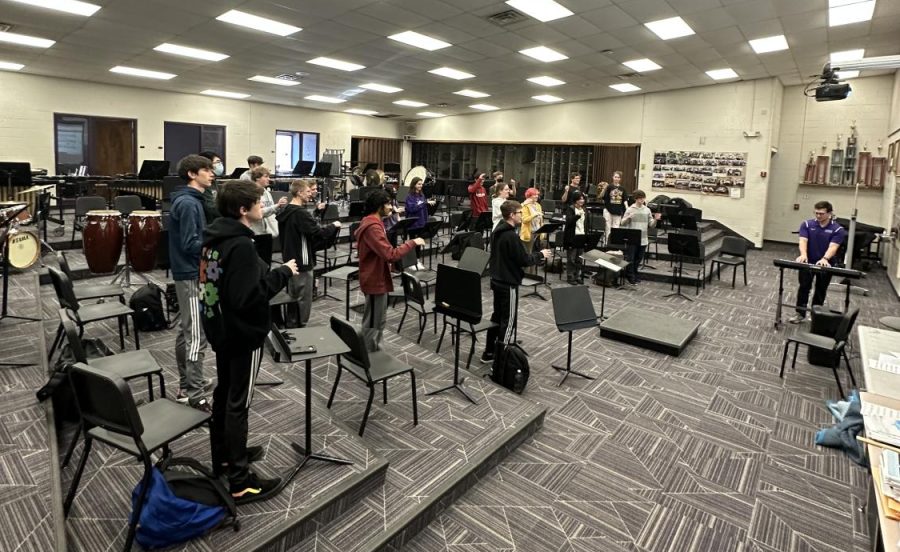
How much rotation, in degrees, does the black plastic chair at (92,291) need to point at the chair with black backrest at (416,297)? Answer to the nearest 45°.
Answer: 0° — it already faces it

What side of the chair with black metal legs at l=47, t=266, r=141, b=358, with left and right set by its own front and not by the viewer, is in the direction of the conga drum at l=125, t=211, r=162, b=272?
left

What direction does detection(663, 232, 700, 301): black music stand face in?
away from the camera

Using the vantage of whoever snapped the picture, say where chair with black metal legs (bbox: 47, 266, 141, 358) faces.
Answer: facing to the right of the viewer

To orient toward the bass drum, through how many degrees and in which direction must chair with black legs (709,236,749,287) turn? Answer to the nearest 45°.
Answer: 0° — it already faces it

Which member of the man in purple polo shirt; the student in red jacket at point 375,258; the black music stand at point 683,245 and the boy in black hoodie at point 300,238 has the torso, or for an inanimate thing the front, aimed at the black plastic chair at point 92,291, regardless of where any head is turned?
the man in purple polo shirt

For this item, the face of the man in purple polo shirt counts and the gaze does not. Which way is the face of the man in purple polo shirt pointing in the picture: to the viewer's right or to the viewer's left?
to the viewer's left

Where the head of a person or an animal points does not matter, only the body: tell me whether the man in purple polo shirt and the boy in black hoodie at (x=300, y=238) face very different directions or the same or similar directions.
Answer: very different directions

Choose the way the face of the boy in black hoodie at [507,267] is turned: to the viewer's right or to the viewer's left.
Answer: to the viewer's right

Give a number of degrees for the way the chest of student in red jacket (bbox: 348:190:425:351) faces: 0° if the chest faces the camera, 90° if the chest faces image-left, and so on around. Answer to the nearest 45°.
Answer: approximately 270°

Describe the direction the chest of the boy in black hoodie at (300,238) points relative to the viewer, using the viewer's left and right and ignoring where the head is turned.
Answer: facing to the right of the viewer
